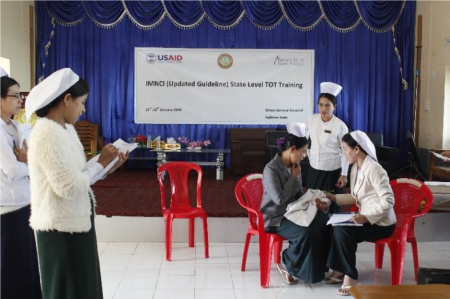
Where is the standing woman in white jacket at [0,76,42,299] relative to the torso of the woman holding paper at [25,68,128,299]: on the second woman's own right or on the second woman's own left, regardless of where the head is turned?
on the second woman's own left

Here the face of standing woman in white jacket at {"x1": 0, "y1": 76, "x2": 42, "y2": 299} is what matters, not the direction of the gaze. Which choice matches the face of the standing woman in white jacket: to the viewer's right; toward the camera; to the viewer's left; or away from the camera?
to the viewer's right

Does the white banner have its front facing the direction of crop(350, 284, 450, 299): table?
yes

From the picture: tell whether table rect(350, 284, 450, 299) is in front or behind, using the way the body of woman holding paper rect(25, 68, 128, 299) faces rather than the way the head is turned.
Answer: in front

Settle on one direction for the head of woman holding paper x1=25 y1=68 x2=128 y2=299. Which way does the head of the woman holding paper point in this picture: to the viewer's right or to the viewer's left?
to the viewer's right

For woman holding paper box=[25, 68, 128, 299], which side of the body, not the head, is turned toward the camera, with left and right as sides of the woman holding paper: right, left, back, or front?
right

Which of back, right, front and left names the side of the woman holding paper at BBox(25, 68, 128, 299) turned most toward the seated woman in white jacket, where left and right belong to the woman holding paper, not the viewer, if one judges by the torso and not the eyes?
front

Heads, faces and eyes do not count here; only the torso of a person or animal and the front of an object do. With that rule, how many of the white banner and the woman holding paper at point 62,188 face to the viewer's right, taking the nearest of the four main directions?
1

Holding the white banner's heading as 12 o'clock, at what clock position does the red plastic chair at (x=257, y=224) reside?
The red plastic chair is roughly at 12 o'clock from the white banner.

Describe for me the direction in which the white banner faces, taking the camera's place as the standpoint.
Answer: facing the viewer

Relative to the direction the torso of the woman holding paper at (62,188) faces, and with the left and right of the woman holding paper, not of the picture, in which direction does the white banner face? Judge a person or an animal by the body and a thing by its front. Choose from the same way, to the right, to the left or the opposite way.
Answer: to the right

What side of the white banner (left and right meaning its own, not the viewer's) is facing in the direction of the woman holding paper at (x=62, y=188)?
front

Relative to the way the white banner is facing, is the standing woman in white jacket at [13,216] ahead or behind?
ahead
